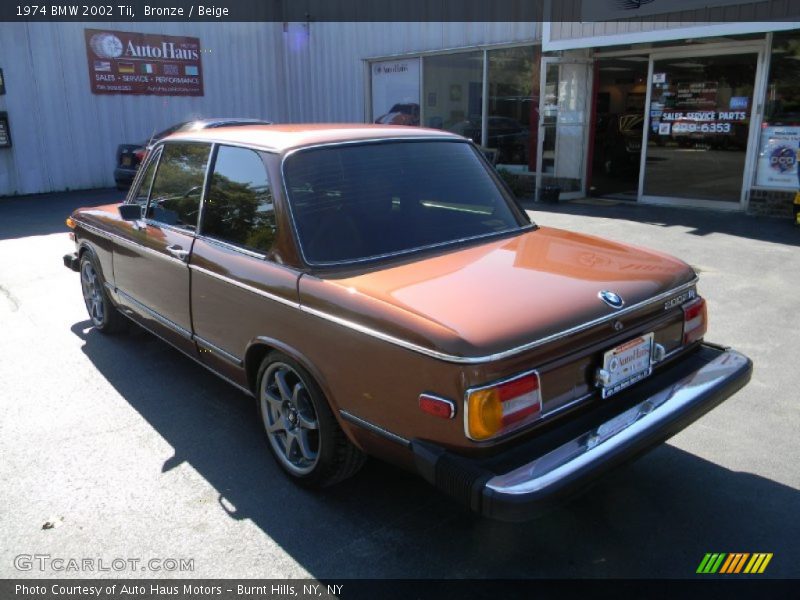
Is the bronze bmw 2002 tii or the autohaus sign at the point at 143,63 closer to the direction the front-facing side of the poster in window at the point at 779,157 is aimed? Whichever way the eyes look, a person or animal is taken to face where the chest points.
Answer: the bronze bmw 2002 tii

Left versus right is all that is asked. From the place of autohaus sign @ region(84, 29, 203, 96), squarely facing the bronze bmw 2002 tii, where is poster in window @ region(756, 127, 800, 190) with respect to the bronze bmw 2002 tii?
left

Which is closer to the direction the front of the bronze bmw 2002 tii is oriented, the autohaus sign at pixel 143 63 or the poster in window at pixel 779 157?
the autohaus sign

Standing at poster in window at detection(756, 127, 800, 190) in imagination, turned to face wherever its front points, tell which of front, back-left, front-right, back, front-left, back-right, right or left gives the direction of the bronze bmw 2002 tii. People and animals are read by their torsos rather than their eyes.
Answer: front

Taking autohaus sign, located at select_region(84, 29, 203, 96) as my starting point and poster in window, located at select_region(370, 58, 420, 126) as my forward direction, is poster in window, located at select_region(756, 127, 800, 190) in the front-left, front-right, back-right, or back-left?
front-right

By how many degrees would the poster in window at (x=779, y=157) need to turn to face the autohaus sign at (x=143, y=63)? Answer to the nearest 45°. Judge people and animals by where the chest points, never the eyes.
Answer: approximately 90° to its right

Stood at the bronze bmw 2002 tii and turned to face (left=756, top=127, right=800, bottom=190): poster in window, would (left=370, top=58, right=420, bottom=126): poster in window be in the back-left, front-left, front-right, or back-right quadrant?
front-left

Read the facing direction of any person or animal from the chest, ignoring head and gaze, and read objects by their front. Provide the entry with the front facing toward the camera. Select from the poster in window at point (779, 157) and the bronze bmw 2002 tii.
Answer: the poster in window

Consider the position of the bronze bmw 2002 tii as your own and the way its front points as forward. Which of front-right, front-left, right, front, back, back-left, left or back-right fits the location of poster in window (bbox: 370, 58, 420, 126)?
front-right

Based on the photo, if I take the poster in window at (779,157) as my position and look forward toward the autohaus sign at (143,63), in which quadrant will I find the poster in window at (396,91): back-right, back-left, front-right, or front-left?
front-right

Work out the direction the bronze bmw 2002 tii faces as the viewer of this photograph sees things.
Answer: facing away from the viewer and to the left of the viewer

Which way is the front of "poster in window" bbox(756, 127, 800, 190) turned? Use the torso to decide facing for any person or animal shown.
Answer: toward the camera

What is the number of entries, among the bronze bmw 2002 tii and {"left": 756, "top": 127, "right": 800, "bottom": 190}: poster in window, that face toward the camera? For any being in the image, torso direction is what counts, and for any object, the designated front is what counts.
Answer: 1
